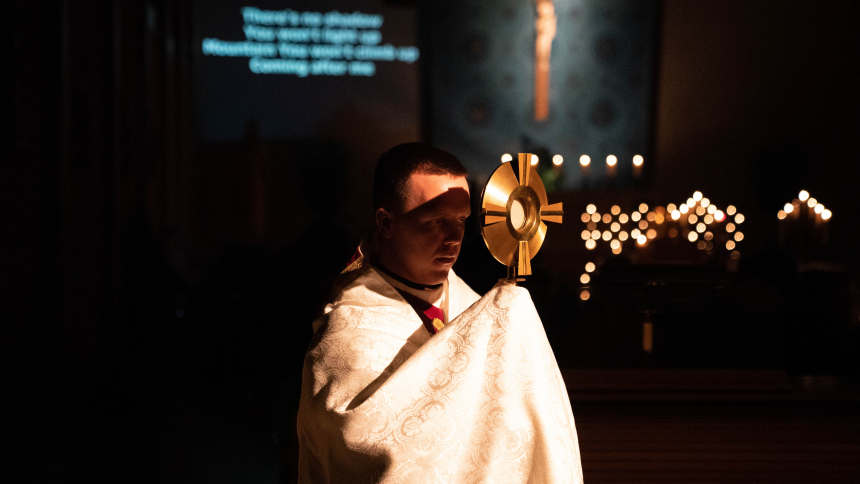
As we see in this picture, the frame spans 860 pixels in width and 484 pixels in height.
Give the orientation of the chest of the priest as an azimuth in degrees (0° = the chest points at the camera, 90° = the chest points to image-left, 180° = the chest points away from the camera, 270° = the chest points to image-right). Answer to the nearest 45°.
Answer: approximately 315°

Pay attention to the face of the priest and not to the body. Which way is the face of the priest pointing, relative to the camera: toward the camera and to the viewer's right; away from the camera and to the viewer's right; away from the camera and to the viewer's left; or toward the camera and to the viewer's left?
toward the camera and to the viewer's right
